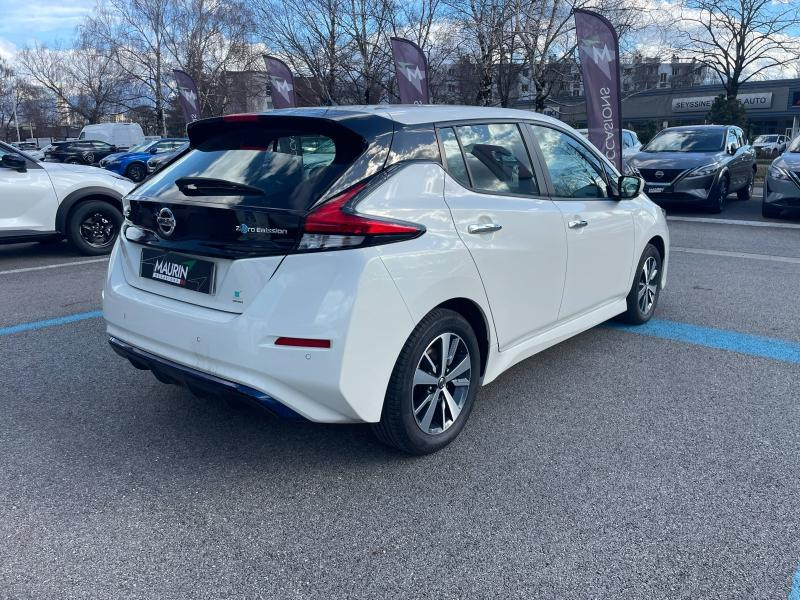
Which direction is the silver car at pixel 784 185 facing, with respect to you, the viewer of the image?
facing the viewer and to the left of the viewer

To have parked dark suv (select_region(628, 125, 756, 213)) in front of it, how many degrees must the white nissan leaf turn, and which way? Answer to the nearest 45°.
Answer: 0° — it already faces it

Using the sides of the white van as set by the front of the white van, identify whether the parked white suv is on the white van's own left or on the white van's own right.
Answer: on the white van's own left

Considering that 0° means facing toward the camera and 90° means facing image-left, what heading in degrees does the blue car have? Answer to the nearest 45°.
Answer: approximately 45°

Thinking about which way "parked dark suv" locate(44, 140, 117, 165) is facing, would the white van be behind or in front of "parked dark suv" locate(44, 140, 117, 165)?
behind

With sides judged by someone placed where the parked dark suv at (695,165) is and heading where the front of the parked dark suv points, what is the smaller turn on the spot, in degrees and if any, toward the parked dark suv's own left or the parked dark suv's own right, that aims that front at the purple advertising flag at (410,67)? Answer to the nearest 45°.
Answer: approximately 90° to the parked dark suv's own right
